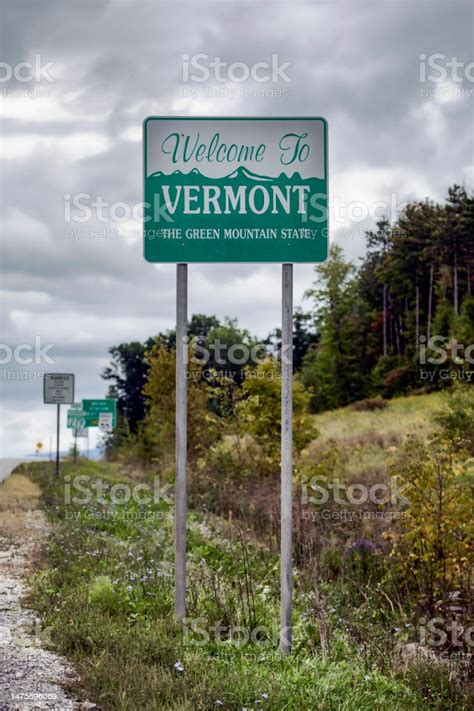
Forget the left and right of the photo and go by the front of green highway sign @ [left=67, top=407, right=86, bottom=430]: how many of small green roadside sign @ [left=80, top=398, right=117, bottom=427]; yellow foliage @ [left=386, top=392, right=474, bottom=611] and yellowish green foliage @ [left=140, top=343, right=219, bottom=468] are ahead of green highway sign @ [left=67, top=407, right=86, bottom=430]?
2

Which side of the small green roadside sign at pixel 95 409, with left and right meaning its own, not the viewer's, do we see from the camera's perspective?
front

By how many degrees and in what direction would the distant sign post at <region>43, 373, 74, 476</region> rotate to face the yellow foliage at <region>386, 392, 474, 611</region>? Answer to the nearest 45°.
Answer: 0° — it already faces it

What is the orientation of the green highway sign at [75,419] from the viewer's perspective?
toward the camera

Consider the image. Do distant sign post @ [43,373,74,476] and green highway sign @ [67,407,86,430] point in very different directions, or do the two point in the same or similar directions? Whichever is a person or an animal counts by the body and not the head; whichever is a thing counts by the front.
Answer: same or similar directions

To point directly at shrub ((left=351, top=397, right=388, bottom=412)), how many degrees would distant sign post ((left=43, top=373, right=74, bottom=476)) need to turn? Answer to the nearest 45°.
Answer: approximately 135° to its left

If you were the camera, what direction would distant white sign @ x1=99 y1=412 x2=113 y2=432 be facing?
facing the viewer

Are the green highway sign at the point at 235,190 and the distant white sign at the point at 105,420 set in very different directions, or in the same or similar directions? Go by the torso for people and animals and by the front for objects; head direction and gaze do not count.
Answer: same or similar directions

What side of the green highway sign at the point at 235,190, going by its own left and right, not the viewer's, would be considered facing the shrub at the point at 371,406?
back

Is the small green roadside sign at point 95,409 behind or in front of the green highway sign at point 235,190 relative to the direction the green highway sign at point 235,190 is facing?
behind

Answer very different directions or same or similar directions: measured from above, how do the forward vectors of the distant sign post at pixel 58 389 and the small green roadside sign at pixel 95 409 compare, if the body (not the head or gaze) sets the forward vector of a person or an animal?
same or similar directions

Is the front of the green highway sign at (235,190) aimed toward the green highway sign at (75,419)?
no

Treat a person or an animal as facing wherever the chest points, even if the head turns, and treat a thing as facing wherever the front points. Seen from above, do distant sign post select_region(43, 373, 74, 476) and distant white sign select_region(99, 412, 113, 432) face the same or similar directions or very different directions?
same or similar directions
